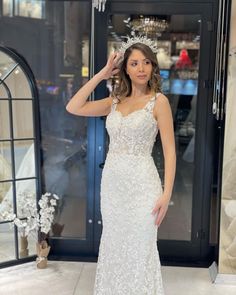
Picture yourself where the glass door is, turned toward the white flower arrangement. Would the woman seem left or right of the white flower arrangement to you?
left

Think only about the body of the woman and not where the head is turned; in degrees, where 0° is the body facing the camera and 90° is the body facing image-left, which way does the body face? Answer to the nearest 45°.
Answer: approximately 0°

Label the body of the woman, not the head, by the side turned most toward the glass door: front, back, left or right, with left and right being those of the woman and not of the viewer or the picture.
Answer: back

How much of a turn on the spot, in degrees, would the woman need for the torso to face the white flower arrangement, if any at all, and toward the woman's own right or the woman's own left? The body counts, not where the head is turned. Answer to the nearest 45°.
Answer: approximately 135° to the woman's own right

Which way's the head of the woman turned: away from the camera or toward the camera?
toward the camera
